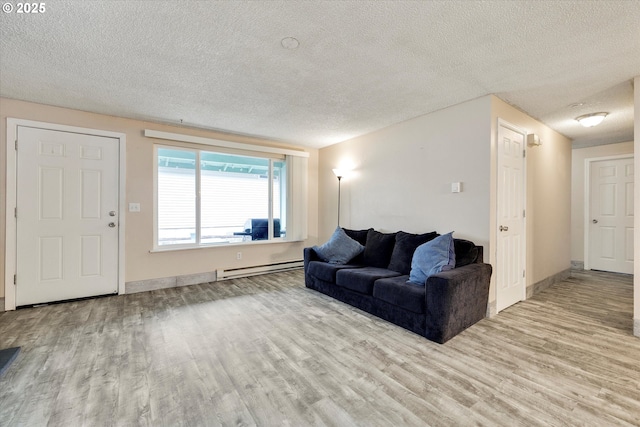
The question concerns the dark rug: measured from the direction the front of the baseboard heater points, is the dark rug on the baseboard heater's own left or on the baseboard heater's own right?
on the baseboard heater's own right

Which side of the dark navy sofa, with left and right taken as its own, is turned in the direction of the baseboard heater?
right

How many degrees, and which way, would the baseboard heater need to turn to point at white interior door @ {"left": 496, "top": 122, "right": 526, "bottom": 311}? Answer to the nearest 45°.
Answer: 0° — it already faces it

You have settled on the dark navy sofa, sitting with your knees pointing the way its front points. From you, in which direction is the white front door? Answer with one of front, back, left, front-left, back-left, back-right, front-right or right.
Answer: front-right

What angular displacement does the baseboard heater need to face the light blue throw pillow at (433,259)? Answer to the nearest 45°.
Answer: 0° — it already faces it

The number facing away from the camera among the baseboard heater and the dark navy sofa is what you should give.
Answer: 0

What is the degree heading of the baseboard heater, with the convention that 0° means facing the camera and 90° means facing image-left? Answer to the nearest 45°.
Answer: approximately 315°

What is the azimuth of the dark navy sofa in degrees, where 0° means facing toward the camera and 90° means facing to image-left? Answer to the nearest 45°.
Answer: approximately 45°

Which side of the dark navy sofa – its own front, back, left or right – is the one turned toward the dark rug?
front

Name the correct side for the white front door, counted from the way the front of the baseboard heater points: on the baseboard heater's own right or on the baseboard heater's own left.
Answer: on the baseboard heater's own right
